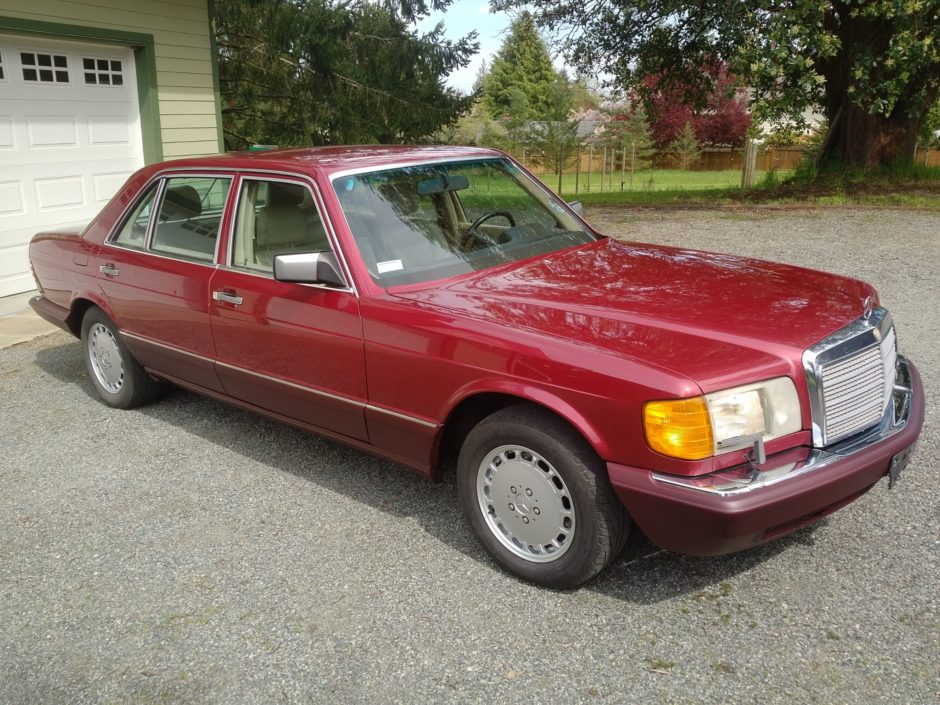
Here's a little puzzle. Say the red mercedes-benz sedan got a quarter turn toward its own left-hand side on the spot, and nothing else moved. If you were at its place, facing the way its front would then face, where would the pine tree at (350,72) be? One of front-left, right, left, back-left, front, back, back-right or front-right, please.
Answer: front-left

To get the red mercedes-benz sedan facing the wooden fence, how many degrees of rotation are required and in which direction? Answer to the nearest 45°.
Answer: approximately 135° to its left

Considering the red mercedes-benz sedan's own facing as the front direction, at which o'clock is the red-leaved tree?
The red-leaved tree is roughly at 8 o'clock from the red mercedes-benz sedan.

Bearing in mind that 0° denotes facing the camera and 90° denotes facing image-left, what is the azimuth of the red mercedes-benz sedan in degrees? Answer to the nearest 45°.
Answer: approximately 315°
